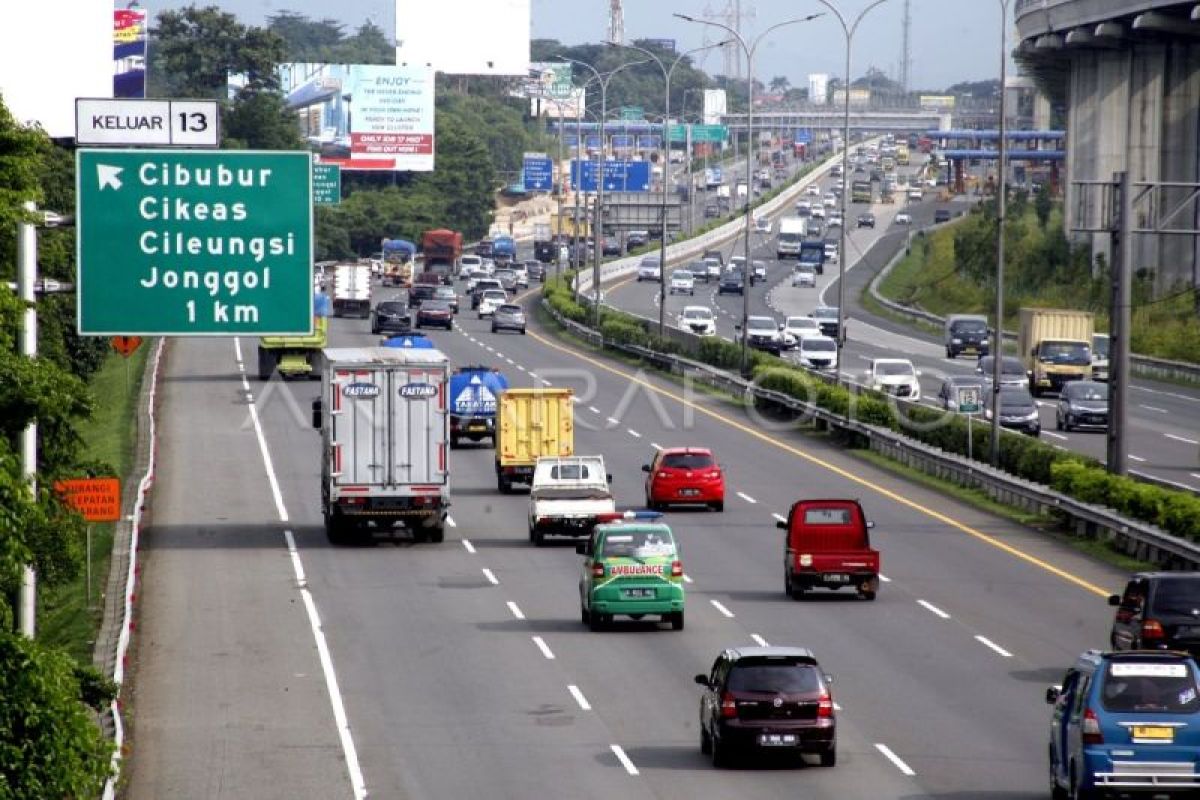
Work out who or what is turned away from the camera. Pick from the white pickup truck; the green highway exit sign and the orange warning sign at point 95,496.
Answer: the white pickup truck

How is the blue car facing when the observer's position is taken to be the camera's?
facing away from the viewer and to the left of the viewer

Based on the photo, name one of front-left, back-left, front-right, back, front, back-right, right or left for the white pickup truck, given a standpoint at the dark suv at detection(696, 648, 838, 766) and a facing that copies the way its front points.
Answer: front

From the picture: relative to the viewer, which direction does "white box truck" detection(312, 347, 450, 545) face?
away from the camera

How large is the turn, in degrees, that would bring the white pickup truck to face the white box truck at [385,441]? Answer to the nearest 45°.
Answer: approximately 90° to its left

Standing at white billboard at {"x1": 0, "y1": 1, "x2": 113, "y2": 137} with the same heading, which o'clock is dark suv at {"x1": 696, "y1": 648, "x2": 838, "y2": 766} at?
The dark suv is roughly at 11 o'clock from the white billboard.

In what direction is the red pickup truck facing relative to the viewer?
away from the camera

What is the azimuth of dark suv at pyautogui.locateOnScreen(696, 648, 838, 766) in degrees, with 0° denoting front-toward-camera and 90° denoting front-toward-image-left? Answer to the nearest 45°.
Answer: approximately 180°

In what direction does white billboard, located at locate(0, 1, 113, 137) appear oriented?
toward the camera

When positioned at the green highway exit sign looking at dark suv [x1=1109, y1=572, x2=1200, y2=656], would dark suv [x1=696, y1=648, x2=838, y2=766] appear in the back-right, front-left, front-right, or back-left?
front-right

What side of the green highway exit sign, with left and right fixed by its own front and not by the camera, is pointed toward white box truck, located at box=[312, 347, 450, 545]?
back

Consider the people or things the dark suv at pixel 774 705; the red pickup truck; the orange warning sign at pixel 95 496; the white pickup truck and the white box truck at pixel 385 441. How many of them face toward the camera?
1

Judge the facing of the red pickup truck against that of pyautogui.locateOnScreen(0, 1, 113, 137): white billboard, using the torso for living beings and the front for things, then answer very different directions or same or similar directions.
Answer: very different directions

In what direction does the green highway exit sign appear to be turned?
toward the camera
